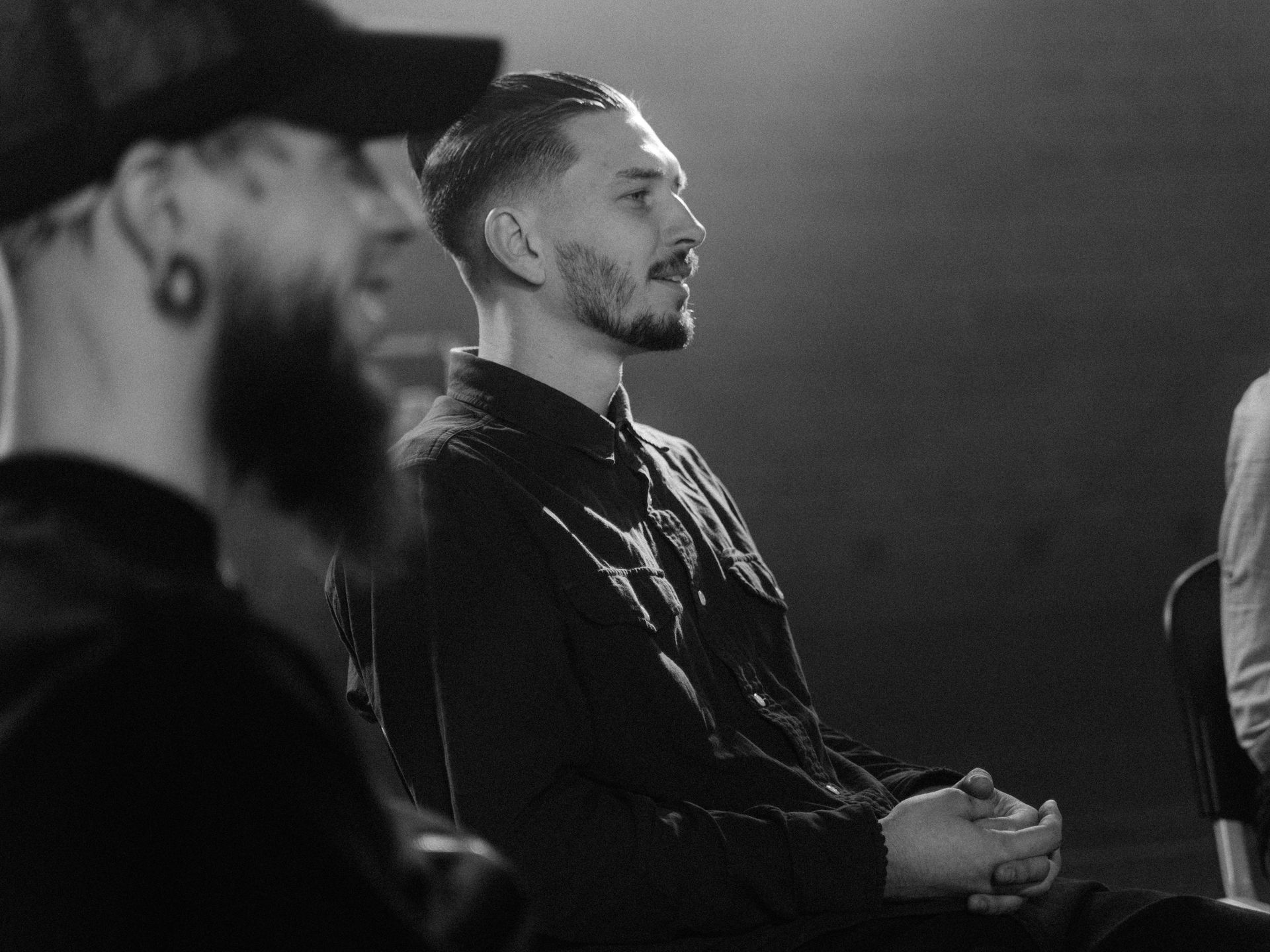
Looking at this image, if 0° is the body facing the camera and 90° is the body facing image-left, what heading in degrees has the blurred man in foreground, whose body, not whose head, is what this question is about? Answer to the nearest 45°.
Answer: approximately 270°

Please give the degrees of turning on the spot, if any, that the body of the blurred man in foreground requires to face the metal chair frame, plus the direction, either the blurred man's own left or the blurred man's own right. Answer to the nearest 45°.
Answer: approximately 45° to the blurred man's own left

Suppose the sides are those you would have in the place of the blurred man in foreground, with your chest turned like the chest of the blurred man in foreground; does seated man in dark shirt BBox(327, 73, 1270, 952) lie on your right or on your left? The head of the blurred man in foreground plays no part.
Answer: on your left

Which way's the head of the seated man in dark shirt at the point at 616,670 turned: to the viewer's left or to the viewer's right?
to the viewer's right

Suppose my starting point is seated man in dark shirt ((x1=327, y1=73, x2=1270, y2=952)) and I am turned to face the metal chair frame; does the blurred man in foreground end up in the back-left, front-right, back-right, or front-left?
back-right
